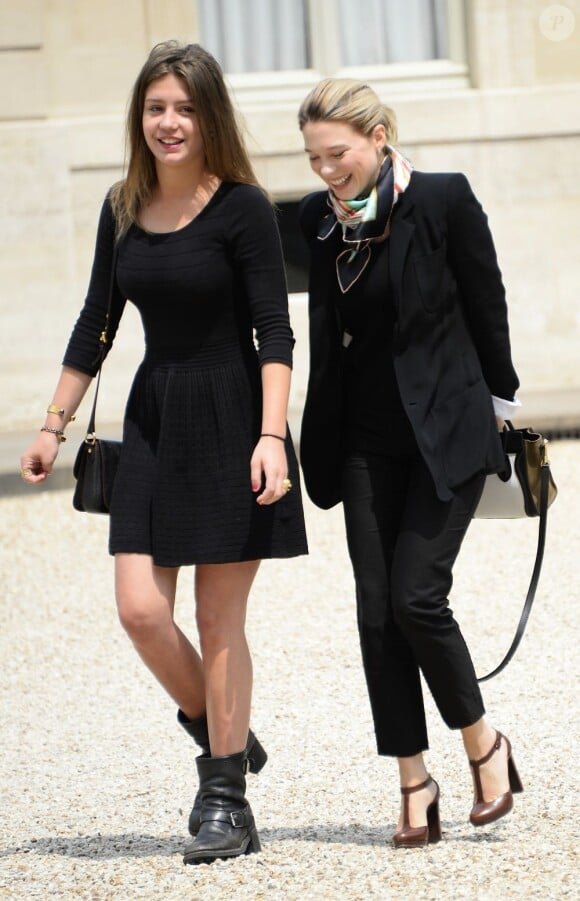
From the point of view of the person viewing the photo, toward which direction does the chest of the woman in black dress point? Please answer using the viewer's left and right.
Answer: facing the viewer and to the left of the viewer

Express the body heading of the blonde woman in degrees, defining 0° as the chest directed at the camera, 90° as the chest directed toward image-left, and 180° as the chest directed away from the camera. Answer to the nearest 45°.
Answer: approximately 45°

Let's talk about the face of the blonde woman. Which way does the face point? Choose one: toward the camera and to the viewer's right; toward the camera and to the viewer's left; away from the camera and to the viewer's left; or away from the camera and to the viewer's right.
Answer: toward the camera and to the viewer's left

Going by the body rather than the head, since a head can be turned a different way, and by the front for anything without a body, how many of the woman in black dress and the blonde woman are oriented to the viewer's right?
0
